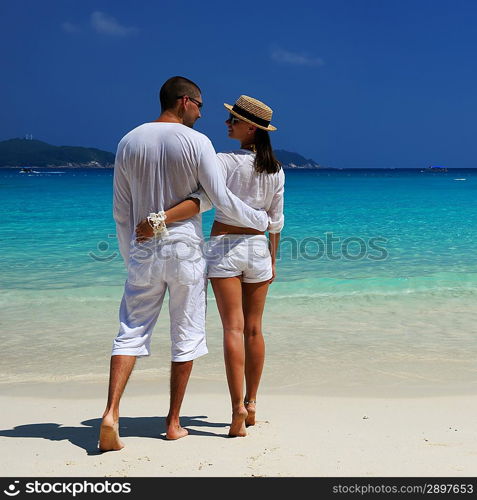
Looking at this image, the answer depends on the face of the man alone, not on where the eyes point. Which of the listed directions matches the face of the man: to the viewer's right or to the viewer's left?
to the viewer's right

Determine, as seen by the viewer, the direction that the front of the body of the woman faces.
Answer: away from the camera
